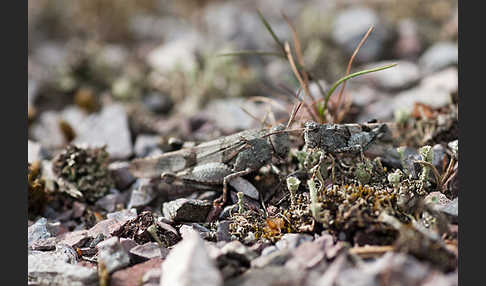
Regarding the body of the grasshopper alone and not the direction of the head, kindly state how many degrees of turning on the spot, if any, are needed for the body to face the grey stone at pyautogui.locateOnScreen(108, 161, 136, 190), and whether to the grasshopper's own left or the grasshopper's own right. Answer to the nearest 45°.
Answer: approximately 135° to the grasshopper's own left

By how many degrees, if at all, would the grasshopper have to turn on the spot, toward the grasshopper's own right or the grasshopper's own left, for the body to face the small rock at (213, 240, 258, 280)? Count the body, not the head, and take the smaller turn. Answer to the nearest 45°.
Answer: approximately 90° to the grasshopper's own right

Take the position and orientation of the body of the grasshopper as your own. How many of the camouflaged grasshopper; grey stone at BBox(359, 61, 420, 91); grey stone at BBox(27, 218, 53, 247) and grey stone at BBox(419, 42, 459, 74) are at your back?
1

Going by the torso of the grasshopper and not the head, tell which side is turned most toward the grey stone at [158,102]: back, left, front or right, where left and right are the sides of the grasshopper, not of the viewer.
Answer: left

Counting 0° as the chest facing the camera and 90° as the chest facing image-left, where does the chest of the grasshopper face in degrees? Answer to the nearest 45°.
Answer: approximately 270°

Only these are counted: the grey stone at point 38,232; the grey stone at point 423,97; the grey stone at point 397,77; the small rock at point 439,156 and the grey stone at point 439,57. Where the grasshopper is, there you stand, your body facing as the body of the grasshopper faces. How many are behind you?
1

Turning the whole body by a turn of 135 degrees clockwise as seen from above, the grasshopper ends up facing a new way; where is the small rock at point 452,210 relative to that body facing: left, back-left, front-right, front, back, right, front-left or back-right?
left
